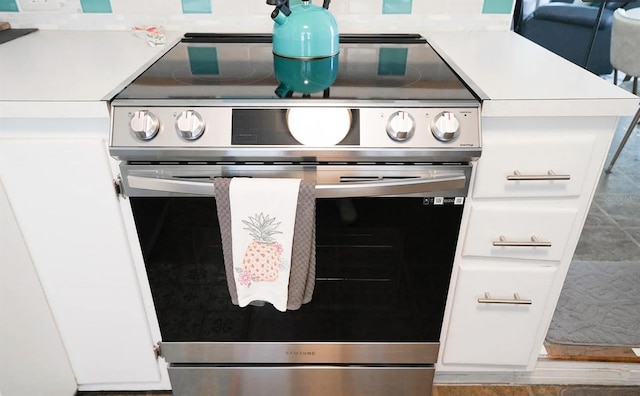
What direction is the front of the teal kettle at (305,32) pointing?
to the viewer's left

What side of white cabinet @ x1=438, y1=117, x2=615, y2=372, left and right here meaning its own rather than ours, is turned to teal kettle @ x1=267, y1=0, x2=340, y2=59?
right

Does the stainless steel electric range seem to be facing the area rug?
no

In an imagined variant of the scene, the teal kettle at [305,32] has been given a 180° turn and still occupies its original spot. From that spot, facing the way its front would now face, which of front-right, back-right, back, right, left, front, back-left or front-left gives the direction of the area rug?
front

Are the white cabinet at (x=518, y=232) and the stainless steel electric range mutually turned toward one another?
no

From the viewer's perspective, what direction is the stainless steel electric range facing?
toward the camera

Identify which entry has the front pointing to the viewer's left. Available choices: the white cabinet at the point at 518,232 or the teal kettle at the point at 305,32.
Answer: the teal kettle

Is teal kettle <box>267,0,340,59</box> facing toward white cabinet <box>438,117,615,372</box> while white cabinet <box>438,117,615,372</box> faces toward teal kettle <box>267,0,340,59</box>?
no

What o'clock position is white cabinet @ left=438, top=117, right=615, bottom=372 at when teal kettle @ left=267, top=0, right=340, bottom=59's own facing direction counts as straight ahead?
The white cabinet is roughly at 7 o'clock from the teal kettle.
